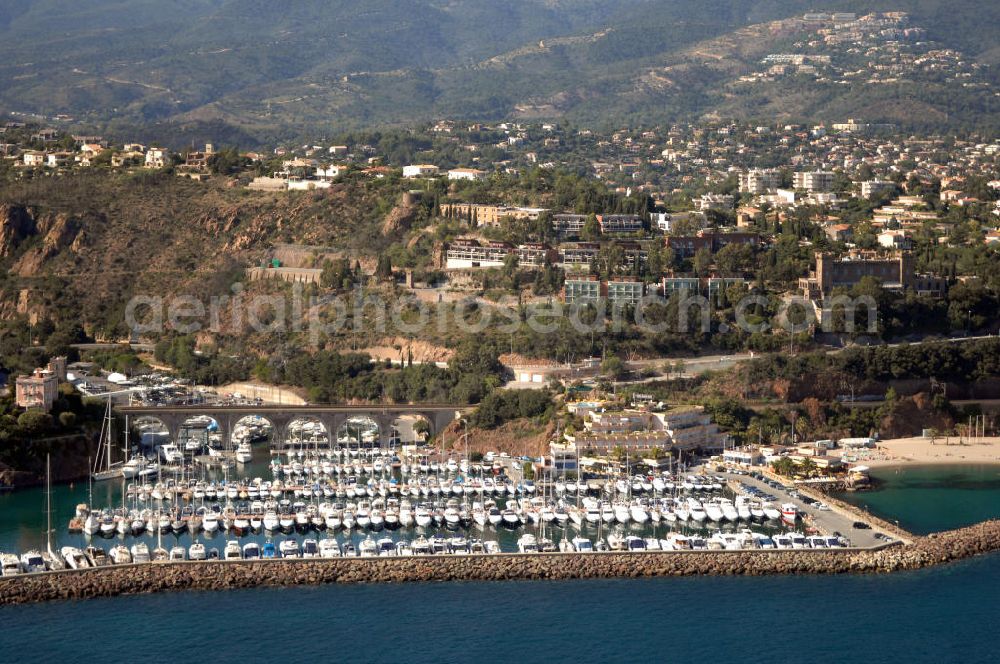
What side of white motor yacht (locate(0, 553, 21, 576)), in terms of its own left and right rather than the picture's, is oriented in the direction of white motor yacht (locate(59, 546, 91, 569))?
right

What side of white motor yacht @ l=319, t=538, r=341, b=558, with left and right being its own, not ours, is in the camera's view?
back

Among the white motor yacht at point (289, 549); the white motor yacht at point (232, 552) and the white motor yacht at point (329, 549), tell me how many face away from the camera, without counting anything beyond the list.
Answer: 3

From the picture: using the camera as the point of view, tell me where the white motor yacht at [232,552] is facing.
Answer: facing away from the viewer

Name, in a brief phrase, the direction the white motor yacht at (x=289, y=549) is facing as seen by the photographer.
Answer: facing away from the viewer

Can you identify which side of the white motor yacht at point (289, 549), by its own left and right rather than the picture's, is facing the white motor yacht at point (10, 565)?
left

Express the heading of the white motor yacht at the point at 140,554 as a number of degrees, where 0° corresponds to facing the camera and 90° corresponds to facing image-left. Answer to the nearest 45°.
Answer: approximately 180°

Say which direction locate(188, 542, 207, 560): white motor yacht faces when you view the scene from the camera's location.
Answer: facing away from the viewer

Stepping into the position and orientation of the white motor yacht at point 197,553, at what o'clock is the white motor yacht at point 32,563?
the white motor yacht at point 32,563 is roughly at 9 o'clock from the white motor yacht at point 197,553.

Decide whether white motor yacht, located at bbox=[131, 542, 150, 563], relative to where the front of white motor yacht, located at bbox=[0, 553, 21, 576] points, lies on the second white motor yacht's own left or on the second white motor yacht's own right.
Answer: on the second white motor yacht's own right

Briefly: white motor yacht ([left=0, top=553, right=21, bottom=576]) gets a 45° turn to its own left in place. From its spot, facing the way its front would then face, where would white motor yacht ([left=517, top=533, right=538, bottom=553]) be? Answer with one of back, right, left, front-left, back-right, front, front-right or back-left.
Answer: back-right

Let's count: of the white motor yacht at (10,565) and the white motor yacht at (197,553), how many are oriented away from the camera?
2

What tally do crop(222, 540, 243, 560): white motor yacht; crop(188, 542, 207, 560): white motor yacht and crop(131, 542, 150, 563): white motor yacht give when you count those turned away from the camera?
3

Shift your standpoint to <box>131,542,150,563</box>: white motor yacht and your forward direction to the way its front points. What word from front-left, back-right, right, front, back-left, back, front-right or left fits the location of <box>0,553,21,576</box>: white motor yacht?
left

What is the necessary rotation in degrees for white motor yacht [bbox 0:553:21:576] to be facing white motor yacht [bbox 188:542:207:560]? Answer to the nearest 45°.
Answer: approximately 90° to its right

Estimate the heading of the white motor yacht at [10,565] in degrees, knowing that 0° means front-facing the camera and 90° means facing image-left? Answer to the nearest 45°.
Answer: approximately 180°
